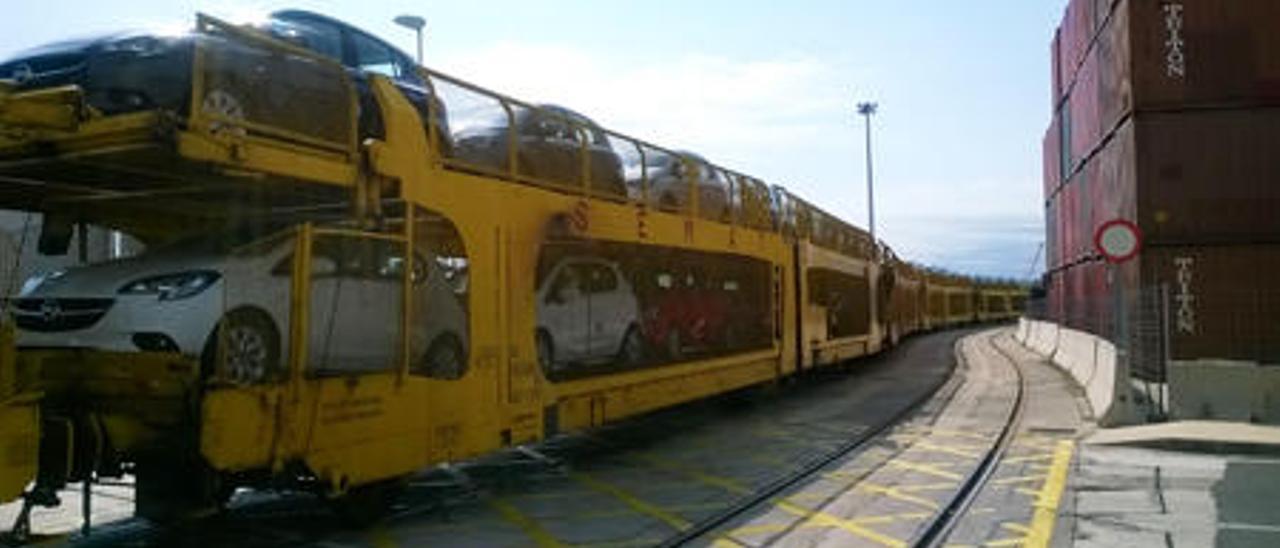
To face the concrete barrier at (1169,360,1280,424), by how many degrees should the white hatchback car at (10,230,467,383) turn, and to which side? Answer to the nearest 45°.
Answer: approximately 135° to its left

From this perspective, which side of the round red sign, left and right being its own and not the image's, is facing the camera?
front

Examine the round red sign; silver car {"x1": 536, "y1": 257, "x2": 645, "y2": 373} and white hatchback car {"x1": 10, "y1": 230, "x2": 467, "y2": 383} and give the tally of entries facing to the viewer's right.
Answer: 0

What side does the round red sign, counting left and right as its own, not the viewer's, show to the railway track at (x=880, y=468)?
front

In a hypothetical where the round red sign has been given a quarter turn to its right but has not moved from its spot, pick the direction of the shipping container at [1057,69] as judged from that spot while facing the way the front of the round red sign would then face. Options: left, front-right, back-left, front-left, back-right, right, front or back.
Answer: right

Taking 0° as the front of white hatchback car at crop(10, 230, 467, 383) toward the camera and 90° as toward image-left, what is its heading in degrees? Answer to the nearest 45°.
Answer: approximately 45°

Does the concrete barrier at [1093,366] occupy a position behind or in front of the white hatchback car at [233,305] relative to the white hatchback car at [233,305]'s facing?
behind

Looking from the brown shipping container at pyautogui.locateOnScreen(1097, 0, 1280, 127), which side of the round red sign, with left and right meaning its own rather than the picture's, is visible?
back

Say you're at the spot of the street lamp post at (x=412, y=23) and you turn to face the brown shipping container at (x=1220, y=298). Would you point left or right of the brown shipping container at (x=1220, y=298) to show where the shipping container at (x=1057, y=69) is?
left

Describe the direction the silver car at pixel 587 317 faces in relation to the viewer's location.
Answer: facing the viewer and to the left of the viewer

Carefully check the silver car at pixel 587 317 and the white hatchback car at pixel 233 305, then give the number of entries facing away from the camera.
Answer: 0

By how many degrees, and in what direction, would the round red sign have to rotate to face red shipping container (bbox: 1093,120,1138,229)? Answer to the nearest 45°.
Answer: approximately 180°
